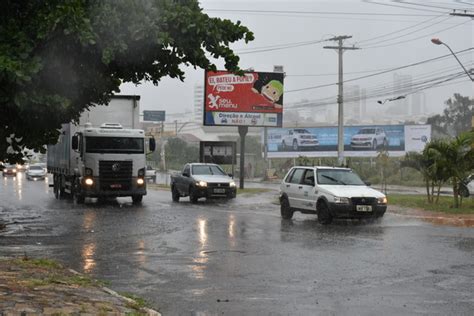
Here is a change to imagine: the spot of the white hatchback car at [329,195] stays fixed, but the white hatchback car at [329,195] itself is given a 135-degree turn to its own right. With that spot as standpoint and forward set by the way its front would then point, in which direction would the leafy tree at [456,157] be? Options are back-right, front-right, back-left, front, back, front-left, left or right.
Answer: back-right

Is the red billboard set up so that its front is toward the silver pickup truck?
yes

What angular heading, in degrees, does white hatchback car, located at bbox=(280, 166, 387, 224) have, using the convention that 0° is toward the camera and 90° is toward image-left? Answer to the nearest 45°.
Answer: approximately 315°

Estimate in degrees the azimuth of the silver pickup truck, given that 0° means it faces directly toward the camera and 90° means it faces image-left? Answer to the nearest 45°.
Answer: approximately 315°

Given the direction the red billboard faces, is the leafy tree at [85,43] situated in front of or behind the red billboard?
in front

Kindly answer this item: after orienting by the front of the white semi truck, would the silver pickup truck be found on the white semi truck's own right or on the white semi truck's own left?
on the white semi truck's own left

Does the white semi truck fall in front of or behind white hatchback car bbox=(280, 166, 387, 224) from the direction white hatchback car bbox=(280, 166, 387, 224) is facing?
behind

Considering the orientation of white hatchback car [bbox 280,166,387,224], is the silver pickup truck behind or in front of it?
behind

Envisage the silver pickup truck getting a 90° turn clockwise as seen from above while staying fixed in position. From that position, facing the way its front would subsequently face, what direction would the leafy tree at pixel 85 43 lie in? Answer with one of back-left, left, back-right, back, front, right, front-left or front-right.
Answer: front-left
